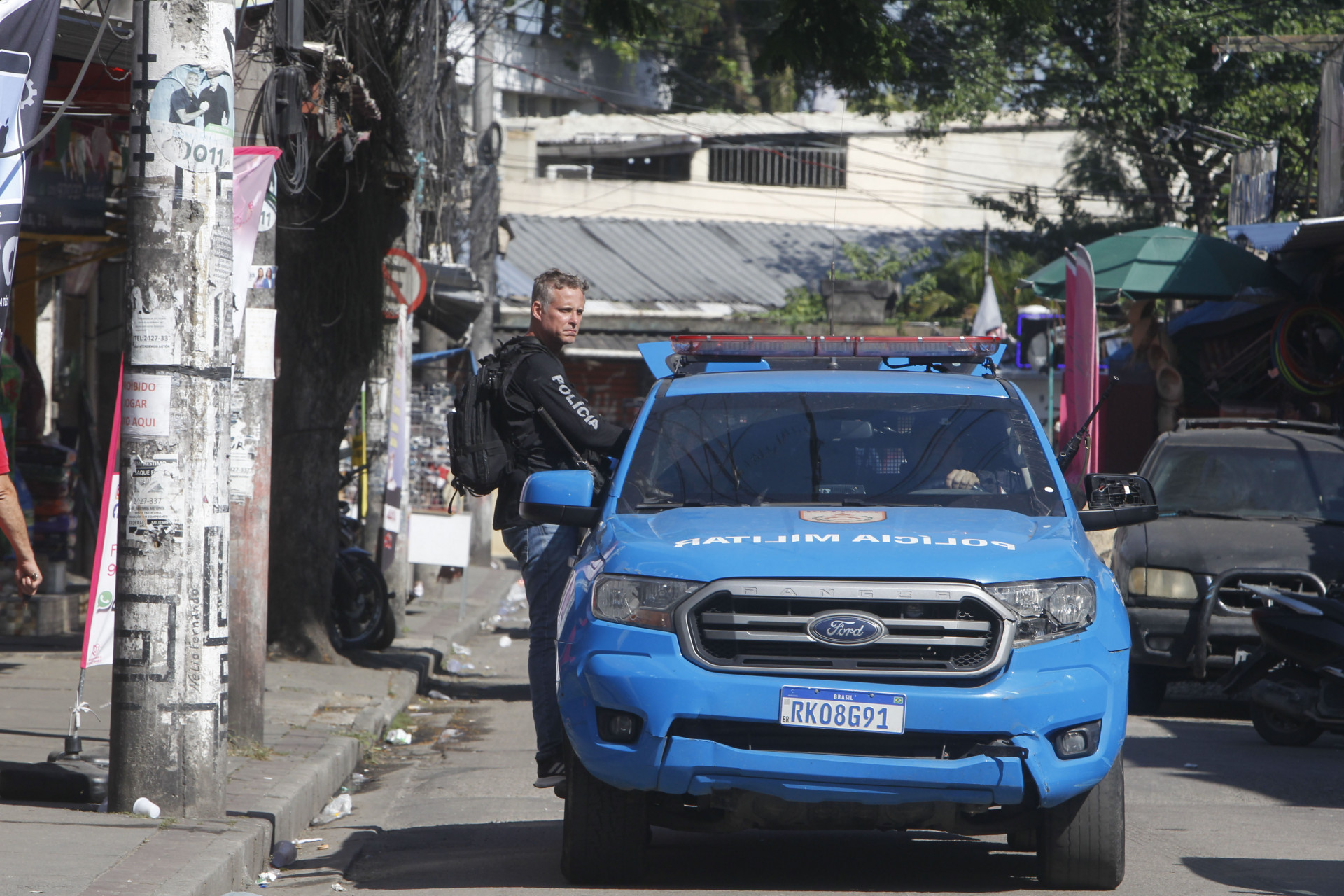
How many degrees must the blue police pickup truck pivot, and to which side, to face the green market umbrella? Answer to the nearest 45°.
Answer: approximately 180°

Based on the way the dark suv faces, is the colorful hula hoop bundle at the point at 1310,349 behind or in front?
behind

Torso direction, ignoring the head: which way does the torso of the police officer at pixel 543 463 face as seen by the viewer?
to the viewer's right
